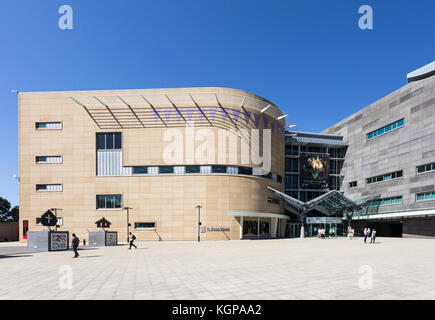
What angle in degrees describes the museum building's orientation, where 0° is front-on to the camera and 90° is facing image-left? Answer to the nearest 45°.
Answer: approximately 0°
